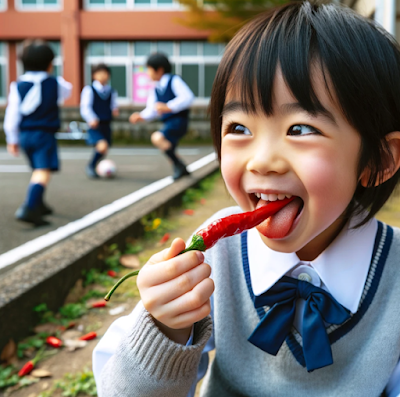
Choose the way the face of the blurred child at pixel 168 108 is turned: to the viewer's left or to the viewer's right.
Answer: to the viewer's left

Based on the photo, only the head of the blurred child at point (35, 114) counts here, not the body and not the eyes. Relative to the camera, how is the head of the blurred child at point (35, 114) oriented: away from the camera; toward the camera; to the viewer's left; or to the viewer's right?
away from the camera

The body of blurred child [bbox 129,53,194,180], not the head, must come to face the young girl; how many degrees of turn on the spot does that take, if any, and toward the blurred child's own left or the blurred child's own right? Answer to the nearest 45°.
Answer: approximately 45° to the blurred child's own left

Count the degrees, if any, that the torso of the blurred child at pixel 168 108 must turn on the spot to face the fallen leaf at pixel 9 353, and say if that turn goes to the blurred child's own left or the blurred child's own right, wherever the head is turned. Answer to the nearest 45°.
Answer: approximately 45° to the blurred child's own left

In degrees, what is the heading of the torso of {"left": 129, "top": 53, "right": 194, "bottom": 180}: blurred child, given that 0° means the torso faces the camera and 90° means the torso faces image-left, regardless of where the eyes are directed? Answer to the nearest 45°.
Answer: approximately 45°

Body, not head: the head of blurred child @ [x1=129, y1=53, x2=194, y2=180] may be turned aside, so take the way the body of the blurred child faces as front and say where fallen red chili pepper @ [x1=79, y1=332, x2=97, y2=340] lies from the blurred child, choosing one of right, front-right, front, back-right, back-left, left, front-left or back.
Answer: front-left

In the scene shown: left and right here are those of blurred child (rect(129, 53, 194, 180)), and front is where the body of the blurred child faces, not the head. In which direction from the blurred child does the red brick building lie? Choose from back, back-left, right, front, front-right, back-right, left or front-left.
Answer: back-right

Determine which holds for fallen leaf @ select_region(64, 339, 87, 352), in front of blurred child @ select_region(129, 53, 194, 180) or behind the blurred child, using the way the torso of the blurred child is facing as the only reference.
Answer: in front
